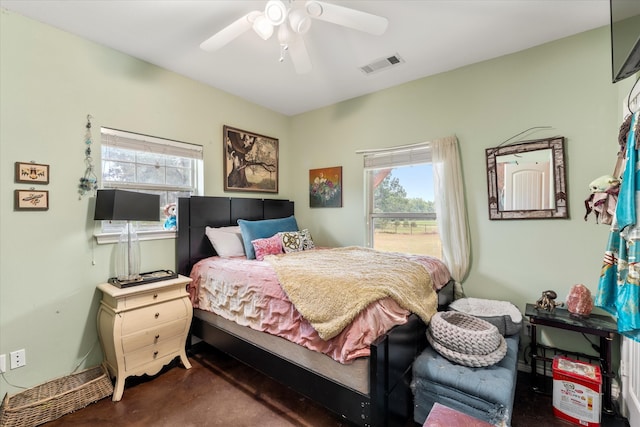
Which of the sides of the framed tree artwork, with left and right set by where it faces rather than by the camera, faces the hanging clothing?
front

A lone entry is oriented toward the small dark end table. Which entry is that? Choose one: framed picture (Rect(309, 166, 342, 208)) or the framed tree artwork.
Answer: the framed tree artwork

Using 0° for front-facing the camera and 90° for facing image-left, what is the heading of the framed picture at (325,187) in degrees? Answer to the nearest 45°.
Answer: approximately 45°

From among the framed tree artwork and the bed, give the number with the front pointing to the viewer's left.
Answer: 0

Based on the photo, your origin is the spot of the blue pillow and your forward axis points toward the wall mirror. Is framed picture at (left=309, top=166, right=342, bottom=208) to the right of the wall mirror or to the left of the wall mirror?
left

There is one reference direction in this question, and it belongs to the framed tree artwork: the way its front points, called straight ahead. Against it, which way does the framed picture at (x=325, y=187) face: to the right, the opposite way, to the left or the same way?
to the right

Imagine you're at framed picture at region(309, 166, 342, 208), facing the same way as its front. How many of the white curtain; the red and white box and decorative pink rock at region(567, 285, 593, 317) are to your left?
3

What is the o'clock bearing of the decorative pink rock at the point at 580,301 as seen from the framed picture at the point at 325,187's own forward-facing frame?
The decorative pink rock is roughly at 9 o'clock from the framed picture.

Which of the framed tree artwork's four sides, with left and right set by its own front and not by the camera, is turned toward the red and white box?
front

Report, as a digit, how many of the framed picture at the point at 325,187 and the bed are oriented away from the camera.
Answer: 0

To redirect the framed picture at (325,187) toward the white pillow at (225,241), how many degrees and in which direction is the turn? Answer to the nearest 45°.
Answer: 0° — it already faces it

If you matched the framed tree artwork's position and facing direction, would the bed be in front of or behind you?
in front

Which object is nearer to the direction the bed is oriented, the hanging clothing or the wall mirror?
the hanging clothing

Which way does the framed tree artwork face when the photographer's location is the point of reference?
facing the viewer and to the right of the viewer
